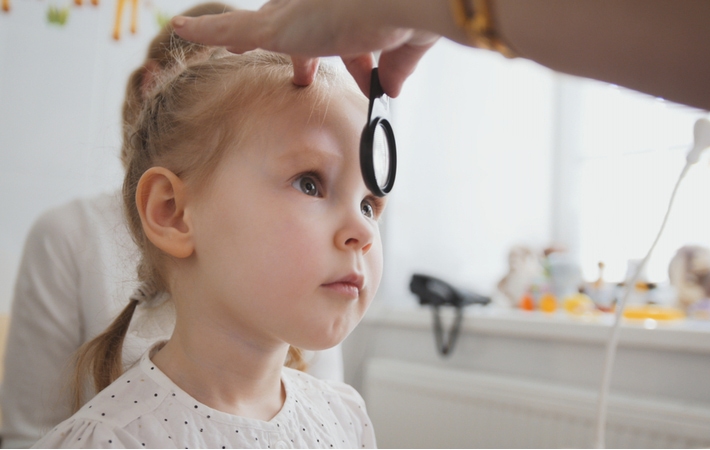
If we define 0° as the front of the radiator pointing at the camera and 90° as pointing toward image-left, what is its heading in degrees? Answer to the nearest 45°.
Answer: approximately 45°

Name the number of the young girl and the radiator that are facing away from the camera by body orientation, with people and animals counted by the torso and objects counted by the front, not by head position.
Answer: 0

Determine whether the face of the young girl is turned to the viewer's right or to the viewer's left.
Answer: to the viewer's right

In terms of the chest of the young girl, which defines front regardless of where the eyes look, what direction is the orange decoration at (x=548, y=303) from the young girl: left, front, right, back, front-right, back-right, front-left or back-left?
left

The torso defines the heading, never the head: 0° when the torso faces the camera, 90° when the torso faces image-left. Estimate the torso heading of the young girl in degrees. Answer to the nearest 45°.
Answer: approximately 315°
